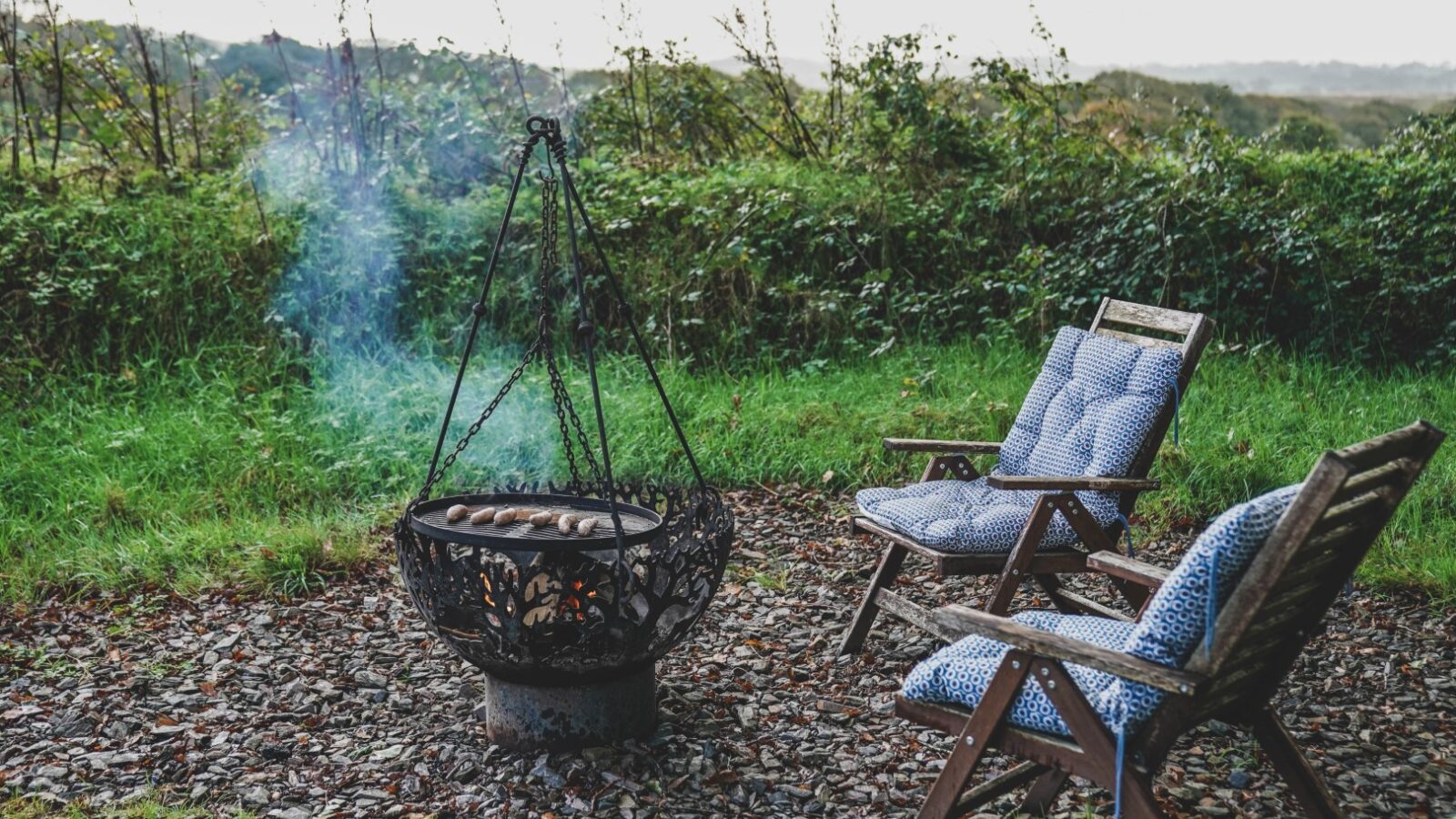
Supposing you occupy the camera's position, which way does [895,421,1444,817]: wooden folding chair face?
facing away from the viewer and to the left of the viewer

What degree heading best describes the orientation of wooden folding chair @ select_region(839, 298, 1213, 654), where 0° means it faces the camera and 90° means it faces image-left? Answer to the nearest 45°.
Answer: approximately 45°

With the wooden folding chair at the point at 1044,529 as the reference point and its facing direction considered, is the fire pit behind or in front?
in front

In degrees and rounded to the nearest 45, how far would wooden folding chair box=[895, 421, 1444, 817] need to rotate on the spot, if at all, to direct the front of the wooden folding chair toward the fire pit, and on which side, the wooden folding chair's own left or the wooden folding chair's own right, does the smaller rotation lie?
approximately 45° to the wooden folding chair's own left

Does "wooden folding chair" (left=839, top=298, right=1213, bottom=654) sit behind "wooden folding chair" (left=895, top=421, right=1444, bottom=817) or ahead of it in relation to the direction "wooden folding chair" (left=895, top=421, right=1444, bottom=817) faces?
ahead

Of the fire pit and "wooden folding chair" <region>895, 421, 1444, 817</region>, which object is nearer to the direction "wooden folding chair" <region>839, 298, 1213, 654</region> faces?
the fire pit

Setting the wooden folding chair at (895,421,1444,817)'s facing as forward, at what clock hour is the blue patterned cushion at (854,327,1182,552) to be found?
The blue patterned cushion is roughly at 1 o'clock from the wooden folding chair.
